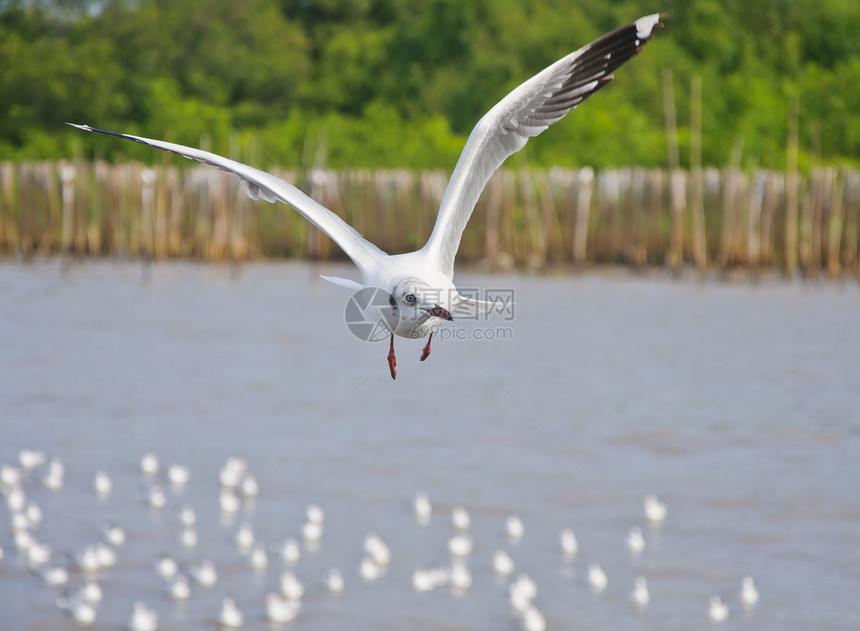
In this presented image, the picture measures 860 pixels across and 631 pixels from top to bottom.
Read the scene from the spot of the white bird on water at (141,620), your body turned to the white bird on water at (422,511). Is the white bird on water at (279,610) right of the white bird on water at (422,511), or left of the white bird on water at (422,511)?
right

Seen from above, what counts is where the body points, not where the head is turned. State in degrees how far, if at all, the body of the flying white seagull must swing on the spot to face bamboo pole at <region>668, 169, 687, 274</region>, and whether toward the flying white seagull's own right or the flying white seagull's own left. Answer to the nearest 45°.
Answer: approximately 180°

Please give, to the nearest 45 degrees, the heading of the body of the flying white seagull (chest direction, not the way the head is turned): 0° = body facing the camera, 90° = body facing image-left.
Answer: approximately 0°

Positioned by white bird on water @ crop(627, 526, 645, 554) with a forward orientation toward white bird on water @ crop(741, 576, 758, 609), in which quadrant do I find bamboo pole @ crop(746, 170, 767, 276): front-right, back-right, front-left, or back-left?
back-left
